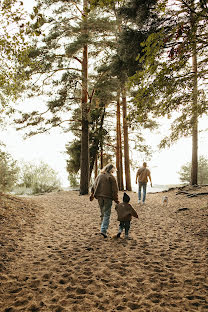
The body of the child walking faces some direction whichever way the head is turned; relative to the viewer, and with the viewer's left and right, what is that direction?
facing away from the viewer

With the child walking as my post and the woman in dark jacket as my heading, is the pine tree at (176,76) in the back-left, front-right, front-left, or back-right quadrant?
back-right
